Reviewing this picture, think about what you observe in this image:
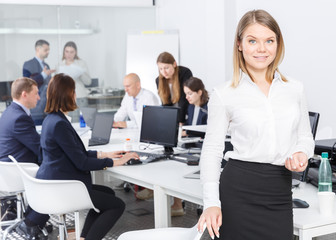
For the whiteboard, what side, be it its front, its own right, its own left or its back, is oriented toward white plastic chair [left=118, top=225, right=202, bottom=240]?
front

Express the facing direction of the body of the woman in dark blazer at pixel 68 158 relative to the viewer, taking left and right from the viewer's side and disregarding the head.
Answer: facing to the right of the viewer

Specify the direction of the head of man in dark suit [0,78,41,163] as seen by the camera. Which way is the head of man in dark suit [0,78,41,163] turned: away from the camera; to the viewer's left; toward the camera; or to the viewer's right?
to the viewer's right

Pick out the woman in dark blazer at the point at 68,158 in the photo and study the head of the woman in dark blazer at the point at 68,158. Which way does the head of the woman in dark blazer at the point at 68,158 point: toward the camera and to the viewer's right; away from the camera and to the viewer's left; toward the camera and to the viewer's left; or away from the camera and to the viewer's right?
away from the camera and to the viewer's right

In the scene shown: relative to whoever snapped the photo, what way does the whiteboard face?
facing the viewer

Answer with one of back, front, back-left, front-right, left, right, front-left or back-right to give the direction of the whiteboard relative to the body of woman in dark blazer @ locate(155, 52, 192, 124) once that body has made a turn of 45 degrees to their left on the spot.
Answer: back

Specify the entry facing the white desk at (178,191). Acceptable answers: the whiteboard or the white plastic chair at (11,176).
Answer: the whiteboard

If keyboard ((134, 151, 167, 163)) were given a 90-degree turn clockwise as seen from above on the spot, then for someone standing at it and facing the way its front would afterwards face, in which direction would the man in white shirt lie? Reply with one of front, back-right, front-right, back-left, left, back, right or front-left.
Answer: front-right

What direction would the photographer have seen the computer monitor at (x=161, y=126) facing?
facing the viewer and to the left of the viewer

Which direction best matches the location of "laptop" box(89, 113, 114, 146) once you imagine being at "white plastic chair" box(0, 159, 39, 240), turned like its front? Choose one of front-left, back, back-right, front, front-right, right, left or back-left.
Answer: front

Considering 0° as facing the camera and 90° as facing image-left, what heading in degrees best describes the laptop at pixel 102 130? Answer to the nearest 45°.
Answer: approximately 45°

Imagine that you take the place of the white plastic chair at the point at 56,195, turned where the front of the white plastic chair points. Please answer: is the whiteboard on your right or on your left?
on your left

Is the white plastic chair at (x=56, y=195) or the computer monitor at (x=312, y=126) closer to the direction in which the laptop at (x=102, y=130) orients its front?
the white plastic chair

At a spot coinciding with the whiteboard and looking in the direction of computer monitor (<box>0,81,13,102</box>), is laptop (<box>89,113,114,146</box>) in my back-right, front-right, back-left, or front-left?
front-left

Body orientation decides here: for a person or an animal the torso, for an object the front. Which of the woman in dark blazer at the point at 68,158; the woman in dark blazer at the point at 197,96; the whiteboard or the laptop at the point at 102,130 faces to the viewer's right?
the woman in dark blazer at the point at 68,158
